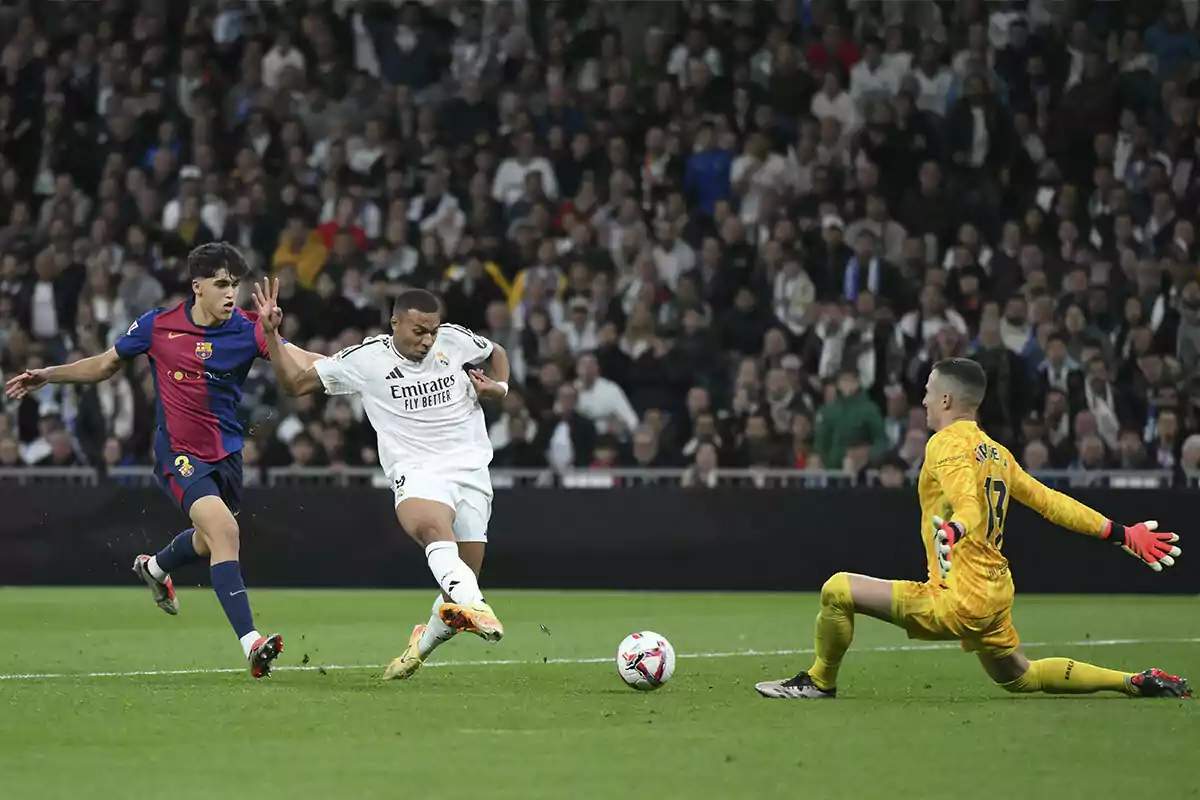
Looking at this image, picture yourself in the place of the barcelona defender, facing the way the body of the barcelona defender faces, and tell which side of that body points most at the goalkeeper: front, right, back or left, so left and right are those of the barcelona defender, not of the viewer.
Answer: front

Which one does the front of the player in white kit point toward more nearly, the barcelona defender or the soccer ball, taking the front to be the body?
the soccer ball

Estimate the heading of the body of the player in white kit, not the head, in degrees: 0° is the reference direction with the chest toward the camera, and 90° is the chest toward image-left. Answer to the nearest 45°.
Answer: approximately 0°

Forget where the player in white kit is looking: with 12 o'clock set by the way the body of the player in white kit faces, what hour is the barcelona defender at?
The barcelona defender is roughly at 4 o'clock from the player in white kit.

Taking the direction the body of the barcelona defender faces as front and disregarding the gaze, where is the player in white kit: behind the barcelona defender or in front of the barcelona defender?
in front

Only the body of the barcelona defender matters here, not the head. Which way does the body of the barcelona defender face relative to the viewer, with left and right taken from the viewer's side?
facing the viewer and to the right of the viewer

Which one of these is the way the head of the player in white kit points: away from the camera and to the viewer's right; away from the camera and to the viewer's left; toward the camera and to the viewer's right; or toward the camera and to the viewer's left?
toward the camera and to the viewer's right

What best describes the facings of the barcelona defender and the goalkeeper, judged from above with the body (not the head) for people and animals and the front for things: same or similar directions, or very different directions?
very different directions

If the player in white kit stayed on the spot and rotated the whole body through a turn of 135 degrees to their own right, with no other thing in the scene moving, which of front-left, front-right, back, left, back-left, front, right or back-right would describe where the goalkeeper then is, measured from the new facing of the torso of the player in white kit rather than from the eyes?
back
